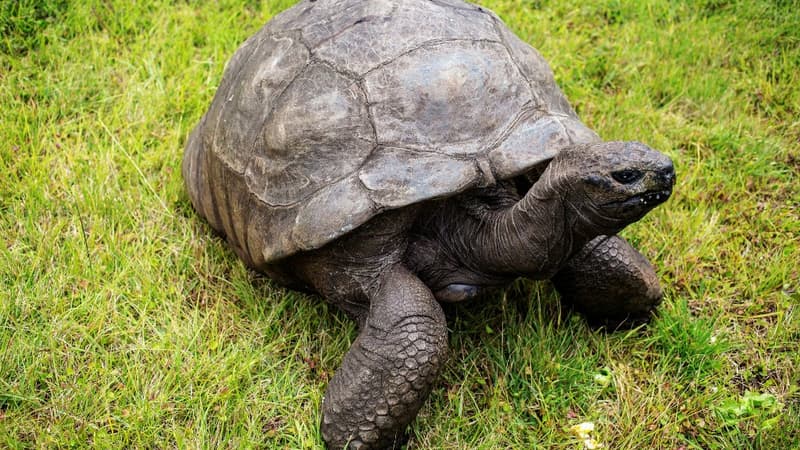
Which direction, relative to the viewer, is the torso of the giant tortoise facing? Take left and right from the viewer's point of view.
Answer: facing the viewer and to the right of the viewer
